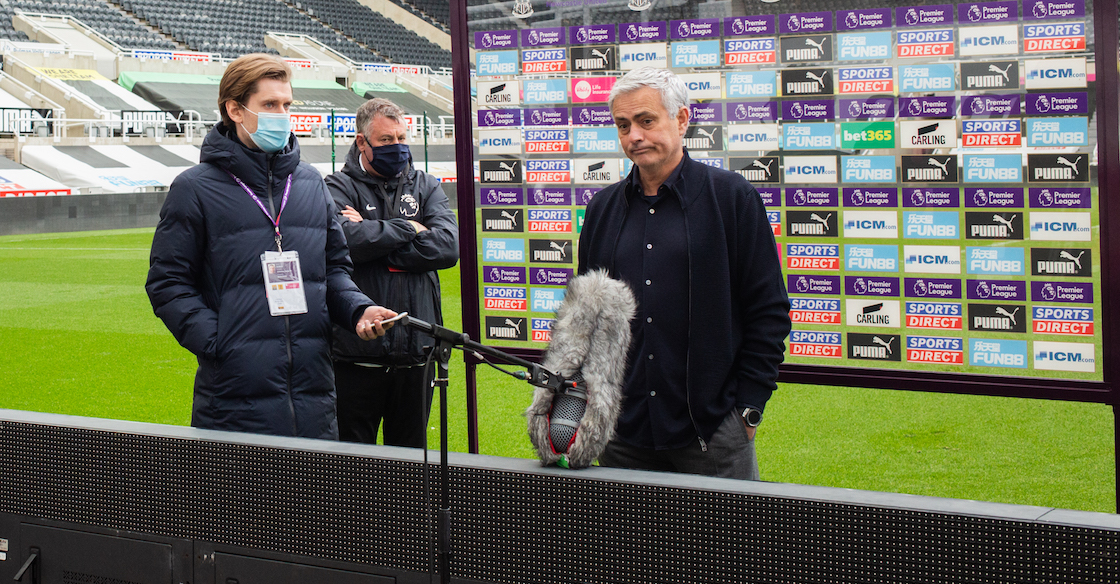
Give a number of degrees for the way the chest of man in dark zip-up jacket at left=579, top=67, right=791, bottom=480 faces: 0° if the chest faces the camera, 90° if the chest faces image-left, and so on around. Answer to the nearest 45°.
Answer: approximately 45°

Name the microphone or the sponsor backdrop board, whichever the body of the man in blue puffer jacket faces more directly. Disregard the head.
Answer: the microphone

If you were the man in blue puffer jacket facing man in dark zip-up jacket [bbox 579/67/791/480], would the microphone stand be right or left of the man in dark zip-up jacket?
right

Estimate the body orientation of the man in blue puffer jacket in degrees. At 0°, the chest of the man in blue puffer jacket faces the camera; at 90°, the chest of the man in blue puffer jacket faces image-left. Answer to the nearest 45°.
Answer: approximately 315°

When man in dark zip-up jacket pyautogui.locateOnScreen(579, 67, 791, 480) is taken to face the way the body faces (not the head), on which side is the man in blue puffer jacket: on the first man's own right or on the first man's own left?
on the first man's own right

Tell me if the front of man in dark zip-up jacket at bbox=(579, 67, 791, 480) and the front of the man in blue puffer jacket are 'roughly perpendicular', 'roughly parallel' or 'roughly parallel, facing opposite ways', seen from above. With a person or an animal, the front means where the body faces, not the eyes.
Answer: roughly perpendicular
